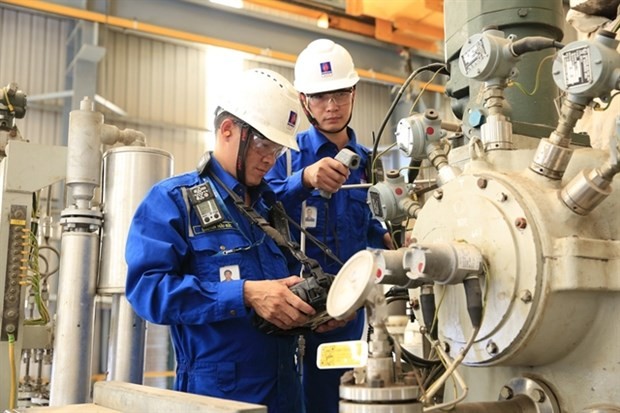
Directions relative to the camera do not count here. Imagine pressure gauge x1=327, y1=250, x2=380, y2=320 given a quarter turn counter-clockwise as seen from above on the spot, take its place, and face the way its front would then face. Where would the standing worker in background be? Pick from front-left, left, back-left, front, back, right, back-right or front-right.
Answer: back-left

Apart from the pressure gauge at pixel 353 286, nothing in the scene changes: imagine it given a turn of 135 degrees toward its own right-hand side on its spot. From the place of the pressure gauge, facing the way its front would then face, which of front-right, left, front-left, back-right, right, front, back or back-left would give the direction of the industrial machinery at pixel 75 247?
front-left

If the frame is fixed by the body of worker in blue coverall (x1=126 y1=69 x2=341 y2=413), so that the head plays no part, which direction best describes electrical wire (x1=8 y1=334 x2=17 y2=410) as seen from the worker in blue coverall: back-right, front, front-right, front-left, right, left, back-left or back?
back

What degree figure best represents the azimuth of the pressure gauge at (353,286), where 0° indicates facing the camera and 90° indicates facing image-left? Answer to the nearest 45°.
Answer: approximately 45°

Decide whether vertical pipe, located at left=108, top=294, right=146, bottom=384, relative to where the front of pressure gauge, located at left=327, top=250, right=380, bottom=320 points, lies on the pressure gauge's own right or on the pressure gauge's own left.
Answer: on the pressure gauge's own right

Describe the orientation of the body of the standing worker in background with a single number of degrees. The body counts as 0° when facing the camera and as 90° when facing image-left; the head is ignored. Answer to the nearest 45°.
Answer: approximately 0°

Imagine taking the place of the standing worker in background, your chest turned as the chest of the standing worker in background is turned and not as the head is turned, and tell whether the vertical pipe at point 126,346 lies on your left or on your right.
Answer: on your right

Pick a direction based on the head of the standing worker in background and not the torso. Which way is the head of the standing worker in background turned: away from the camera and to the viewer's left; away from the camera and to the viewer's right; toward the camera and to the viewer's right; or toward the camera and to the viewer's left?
toward the camera and to the viewer's right

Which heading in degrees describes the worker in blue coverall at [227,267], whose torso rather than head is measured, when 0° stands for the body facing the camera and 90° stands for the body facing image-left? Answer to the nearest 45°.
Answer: approximately 315°

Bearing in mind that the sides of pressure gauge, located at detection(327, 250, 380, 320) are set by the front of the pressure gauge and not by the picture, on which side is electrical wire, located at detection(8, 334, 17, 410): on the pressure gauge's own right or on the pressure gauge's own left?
on the pressure gauge's own right

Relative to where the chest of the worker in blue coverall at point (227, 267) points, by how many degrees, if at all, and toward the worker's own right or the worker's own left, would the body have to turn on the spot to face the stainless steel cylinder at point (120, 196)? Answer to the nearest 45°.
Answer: approximately 180°

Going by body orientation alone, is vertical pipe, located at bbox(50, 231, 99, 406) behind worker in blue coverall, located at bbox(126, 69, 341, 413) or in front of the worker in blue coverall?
behind

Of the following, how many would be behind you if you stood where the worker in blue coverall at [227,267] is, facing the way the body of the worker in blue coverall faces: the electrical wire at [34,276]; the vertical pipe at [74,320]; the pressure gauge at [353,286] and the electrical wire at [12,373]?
3
